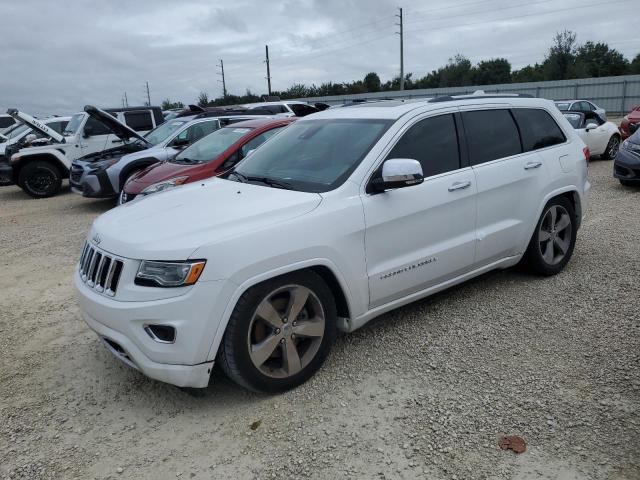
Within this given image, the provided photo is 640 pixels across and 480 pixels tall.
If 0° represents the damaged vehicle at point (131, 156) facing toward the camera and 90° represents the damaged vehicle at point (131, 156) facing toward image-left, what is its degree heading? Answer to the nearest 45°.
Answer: approximately 45°

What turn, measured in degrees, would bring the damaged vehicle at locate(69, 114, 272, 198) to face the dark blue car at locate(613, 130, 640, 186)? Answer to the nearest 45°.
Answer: approximately 135° to its left

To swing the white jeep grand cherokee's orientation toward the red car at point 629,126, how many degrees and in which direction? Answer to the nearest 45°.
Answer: approximately 180°

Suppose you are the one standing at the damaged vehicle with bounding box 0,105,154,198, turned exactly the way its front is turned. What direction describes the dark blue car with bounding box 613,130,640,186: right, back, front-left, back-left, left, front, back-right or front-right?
left

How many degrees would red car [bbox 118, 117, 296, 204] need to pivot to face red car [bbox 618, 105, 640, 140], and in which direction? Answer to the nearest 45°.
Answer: approximately 180°

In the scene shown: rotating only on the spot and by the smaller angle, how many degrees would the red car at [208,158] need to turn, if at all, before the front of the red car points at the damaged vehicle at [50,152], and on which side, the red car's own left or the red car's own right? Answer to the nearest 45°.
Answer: approximately 90° to the red car's own right

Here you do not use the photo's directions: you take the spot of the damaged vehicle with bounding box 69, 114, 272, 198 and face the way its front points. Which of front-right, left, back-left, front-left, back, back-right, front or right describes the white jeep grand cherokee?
front-left

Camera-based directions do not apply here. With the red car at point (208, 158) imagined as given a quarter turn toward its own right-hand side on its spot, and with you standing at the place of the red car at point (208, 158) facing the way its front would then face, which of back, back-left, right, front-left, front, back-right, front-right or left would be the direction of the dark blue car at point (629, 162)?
back-right

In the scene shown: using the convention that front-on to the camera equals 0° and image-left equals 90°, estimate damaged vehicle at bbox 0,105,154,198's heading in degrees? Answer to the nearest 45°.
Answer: approximately 45°
